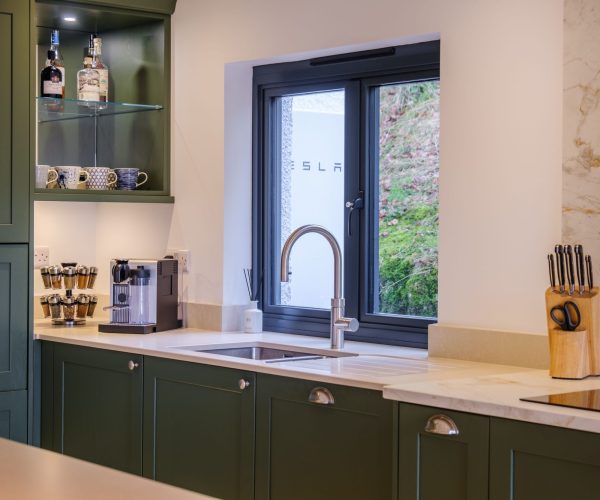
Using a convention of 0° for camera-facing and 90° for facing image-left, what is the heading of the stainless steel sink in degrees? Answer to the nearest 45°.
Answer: approximately 45°

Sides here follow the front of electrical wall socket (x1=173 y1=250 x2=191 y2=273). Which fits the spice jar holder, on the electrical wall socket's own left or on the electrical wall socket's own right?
on the electrical wall socket's own right

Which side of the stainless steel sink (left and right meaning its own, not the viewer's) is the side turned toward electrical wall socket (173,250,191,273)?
right

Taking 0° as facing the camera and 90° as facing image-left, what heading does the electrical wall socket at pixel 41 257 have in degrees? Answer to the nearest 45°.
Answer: approximately 315°

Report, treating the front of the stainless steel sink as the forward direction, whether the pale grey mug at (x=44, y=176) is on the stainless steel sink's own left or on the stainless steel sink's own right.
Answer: on the stainless steel sink's own right

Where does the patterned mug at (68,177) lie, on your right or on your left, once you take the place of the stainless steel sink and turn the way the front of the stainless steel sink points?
on your right
